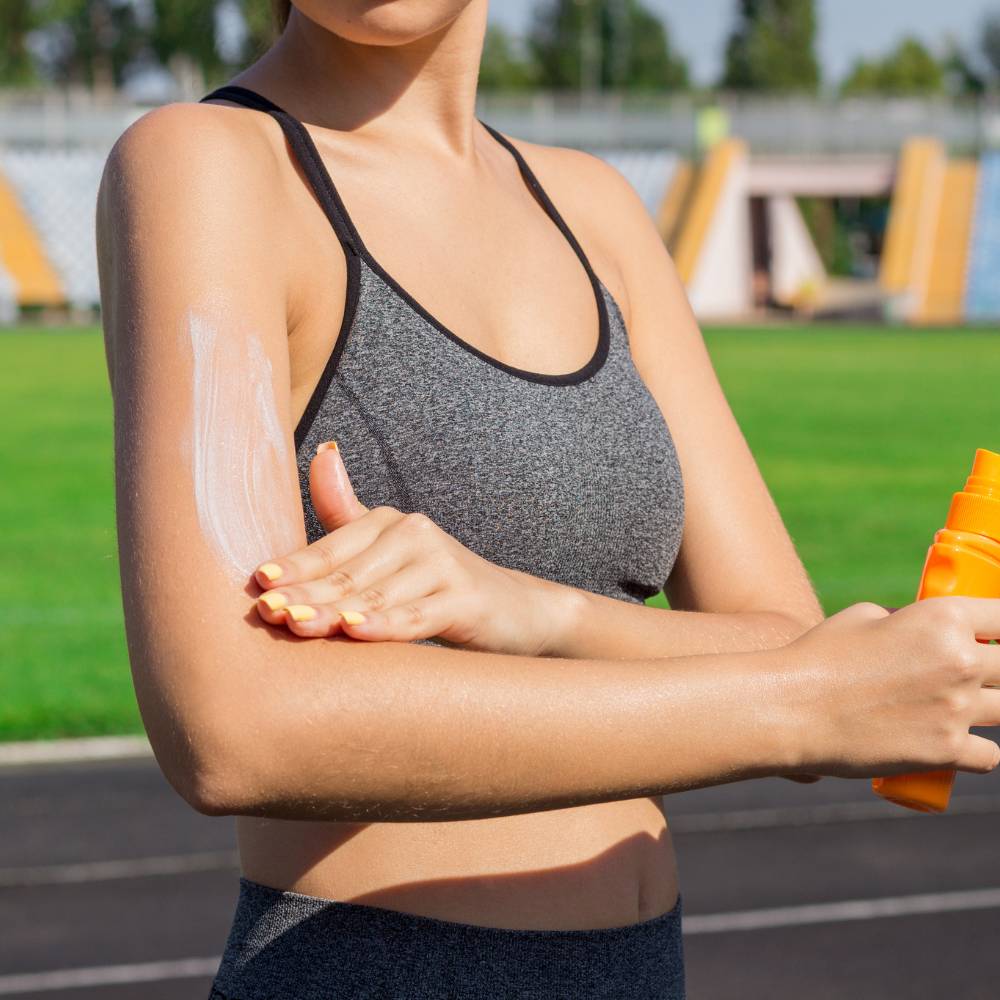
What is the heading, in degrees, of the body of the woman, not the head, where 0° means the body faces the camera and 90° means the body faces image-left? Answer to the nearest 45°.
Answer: approximately 315°
